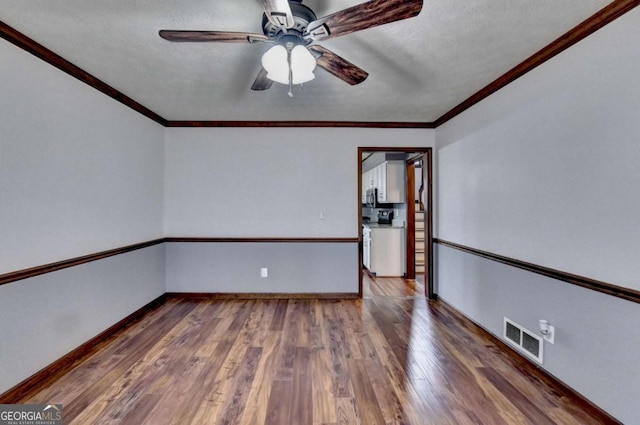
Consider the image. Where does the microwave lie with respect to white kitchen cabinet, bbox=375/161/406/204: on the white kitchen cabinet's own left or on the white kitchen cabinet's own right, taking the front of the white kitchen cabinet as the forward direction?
on the white kitchen cabinet's own right
